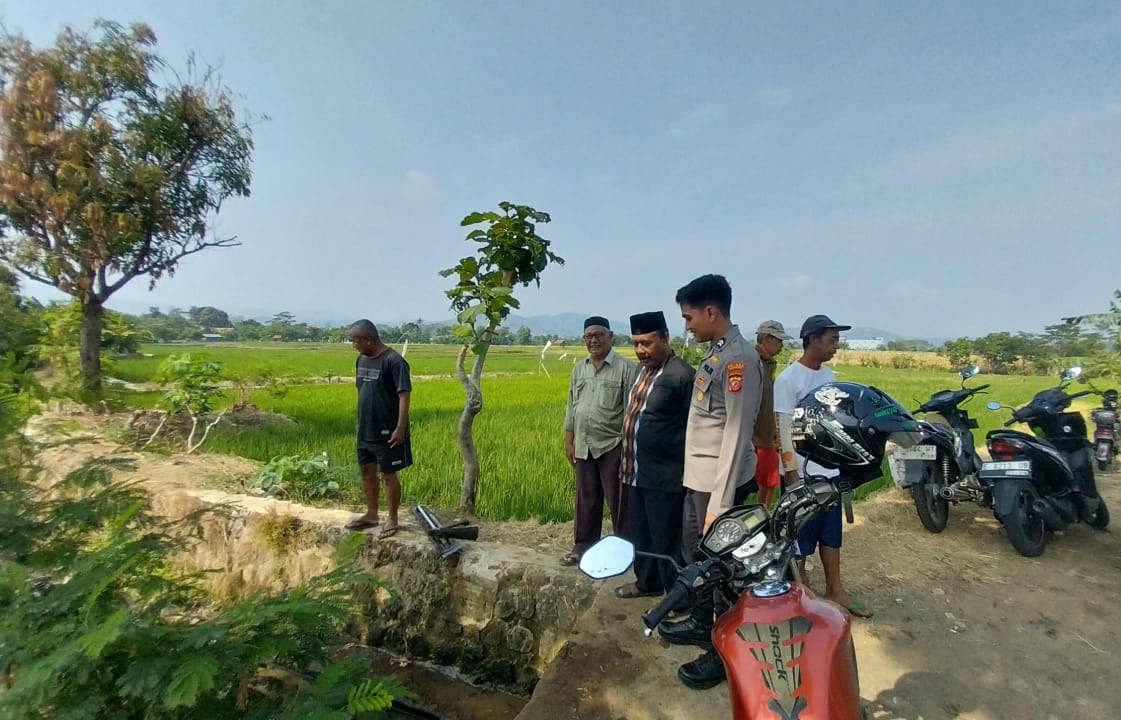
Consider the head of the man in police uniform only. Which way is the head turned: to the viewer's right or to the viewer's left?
to the viewer's left

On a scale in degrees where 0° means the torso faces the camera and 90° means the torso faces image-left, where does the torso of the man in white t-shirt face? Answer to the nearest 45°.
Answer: approximately 315°

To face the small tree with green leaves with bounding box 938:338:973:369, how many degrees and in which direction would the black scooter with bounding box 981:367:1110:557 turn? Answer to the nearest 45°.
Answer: approximately 45° to its left

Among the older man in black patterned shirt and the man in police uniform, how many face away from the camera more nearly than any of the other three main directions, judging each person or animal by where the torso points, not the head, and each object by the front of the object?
0

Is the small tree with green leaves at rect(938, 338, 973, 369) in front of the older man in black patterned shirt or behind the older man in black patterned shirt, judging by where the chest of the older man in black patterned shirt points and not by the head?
behind

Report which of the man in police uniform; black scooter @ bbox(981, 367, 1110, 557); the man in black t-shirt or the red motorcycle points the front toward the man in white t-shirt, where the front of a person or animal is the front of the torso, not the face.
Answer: the red motorcycle

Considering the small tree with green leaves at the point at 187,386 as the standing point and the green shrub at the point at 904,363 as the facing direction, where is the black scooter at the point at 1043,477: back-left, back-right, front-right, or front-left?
front-right

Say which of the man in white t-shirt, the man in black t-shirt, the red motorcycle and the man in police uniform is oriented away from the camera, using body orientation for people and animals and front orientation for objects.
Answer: the red motorcycle

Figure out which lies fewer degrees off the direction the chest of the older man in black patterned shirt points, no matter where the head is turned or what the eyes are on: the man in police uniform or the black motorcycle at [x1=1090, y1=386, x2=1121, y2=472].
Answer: the man in police uniform

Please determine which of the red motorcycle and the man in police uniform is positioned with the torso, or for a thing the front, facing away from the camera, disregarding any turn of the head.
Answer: the red motorcycle

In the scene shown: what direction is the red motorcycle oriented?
away from the camera

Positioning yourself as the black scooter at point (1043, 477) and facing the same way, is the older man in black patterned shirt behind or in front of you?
behind
